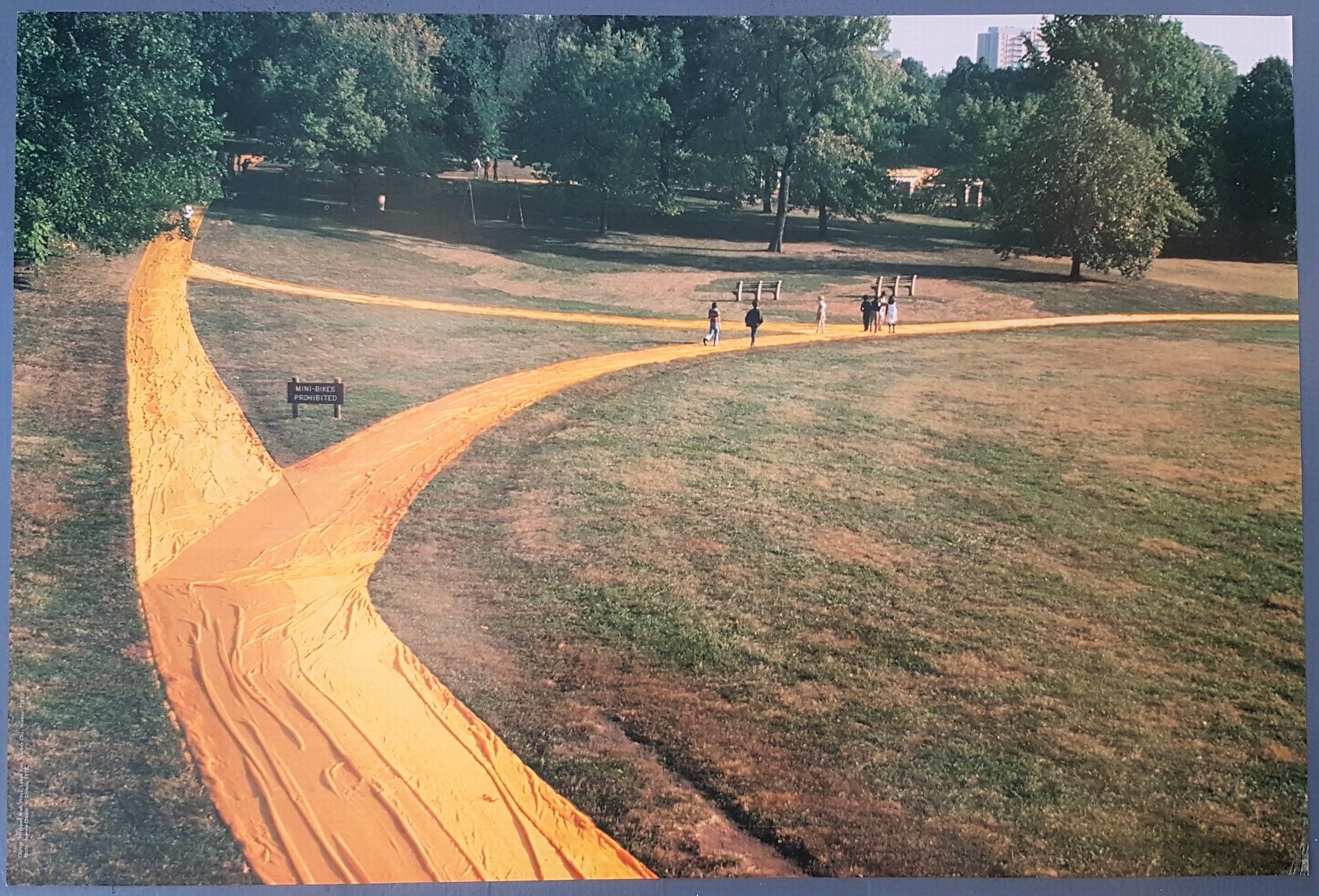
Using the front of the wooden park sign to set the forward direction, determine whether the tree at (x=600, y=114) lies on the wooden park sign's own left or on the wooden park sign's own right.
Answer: on the wooden park sign's own left

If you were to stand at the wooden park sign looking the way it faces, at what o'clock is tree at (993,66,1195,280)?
The tree is roughly at 9 o'clock from the wooden park sign.

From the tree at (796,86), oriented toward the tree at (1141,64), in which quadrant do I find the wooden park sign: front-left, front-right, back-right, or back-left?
back-right

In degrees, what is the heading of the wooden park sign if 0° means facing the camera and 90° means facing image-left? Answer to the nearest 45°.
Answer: approximately 0°

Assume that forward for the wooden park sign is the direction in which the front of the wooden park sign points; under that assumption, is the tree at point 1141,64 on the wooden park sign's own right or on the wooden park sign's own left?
on the wooden park sign's own left

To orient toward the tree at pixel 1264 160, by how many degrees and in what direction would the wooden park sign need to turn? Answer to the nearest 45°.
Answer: approximately 90° to its left

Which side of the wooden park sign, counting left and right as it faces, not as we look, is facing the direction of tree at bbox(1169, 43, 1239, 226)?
left
